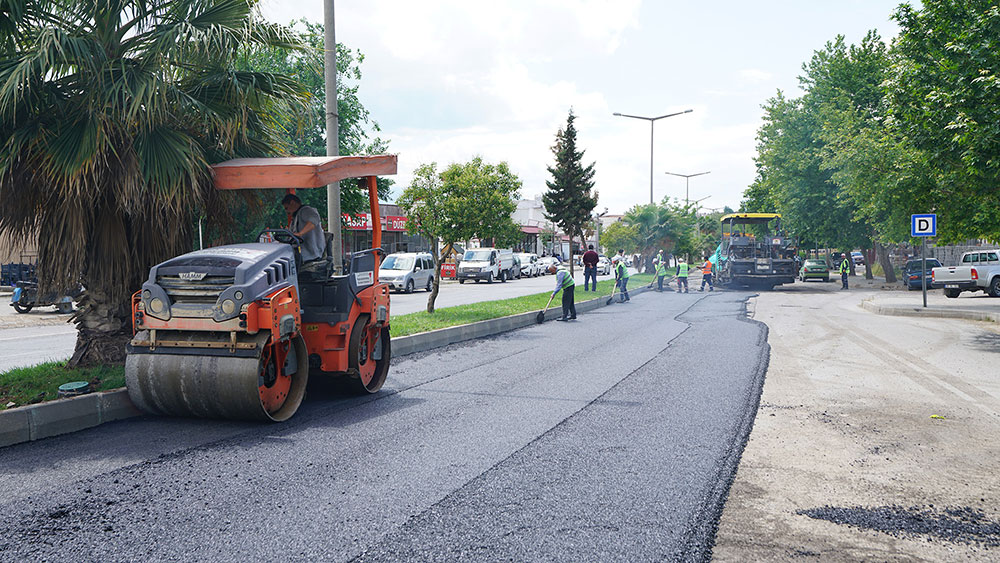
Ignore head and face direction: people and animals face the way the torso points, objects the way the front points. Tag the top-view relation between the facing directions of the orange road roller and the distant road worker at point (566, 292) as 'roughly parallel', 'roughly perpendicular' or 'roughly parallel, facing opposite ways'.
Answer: roughly perpendicular

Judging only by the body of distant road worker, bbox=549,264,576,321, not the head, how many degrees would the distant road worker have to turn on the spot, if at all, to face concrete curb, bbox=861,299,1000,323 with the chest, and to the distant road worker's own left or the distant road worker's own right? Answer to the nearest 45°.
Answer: approximately 180°

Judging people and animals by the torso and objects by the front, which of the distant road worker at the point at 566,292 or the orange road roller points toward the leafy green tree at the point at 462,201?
the distant road worker

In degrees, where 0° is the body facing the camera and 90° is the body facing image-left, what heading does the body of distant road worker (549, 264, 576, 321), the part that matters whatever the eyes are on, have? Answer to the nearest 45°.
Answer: approximately 90°

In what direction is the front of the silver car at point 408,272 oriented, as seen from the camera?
facing the viewer and to the left of the viewer

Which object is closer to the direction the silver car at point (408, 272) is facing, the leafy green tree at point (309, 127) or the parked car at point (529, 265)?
the leafy green tree

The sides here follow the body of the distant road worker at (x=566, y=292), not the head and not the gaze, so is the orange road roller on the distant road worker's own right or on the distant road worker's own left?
on the distant road worker's own left

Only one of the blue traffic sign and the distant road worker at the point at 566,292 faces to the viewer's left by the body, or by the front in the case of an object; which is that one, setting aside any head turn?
the distant road worker

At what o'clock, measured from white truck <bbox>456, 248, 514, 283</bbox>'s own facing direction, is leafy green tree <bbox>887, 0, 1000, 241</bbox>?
The leafy green tree is roughly at 10 o'clock from the white truck.

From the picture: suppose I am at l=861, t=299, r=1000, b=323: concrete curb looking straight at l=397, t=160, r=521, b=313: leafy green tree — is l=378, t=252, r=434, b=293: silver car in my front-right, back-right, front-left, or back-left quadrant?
front-right

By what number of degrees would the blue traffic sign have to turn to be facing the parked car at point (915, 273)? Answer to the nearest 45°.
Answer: approximately 180°

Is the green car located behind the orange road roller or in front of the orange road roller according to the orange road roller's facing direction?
behind

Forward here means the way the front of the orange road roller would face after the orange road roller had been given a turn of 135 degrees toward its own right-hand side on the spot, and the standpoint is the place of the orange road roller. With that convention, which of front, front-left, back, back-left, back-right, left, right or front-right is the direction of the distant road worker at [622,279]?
front-right

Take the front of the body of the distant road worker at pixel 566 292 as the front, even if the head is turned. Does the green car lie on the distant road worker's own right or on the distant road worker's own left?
on the distant road worker's own right

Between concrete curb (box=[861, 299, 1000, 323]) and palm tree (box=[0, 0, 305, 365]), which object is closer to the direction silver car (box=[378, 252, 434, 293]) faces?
the palm tree

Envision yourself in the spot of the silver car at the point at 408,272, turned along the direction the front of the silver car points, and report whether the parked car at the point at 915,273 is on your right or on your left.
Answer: on your left

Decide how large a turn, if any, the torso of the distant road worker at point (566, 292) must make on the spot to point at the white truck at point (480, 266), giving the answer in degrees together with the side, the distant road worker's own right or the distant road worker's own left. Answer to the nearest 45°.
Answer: approximately 90° to the distant road worker's own right

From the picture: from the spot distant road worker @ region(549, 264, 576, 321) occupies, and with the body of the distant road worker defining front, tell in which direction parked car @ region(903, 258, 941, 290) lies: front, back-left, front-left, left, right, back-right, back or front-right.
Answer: back-right
